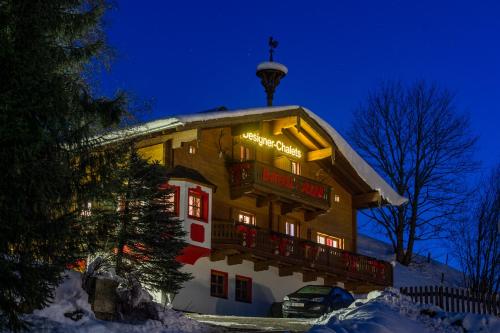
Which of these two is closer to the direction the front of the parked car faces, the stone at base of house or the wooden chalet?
the stone at base of house

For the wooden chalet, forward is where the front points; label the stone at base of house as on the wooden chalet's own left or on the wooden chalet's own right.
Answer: on the wooden chalet's own right

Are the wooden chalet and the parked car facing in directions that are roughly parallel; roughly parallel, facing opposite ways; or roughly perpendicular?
roughly perpendicular

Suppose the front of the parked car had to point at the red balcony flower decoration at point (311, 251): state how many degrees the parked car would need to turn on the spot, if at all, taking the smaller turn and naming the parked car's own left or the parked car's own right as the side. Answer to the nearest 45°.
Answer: approximately 135° to the parked car's own right

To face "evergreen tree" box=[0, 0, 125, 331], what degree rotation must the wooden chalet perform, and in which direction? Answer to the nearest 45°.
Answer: approximately 45° to its right

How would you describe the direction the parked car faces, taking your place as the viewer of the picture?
facing the viewer and to the left of the viewer

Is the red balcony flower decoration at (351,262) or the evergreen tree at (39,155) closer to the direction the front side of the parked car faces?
the evergreen tree

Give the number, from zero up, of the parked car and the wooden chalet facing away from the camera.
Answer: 0
